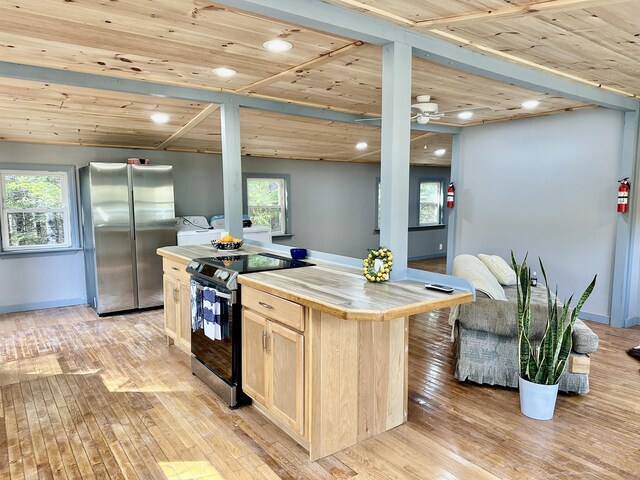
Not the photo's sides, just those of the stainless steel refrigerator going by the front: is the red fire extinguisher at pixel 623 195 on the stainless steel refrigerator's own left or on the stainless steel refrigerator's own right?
on the stainless steel refrigerator's own left

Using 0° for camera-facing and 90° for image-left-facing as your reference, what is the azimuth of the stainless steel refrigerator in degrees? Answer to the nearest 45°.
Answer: approximately 0°

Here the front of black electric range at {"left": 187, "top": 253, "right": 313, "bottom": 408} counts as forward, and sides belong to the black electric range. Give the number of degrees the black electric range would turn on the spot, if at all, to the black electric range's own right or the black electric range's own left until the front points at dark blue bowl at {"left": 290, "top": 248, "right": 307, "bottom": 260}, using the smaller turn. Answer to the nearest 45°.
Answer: approximately 180°

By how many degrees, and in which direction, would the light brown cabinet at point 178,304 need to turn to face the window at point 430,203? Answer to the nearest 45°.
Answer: approximately 180°

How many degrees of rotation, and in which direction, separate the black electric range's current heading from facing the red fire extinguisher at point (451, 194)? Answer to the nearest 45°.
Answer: approximately 180°

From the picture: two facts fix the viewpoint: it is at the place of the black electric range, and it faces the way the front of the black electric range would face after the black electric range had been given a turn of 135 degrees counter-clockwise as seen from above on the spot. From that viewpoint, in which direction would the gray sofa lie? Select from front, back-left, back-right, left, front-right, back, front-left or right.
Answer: front

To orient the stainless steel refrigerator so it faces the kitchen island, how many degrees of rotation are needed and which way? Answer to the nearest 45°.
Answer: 0° — it already faces it
